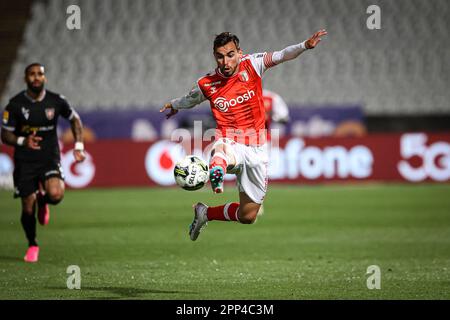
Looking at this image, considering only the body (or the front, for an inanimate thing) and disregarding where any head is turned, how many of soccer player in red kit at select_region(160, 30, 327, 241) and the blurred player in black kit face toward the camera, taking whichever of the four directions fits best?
2

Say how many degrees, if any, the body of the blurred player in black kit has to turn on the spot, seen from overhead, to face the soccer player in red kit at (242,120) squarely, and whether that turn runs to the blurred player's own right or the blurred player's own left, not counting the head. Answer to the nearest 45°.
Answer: approximately 45° to the blurred player's own left

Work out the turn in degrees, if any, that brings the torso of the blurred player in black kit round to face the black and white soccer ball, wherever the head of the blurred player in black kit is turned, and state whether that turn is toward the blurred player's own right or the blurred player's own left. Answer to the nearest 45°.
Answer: approximately 45° to the blurred player's own left

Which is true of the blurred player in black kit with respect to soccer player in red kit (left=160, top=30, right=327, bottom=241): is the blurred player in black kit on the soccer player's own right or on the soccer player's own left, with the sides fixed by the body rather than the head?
on the soccer player's own right

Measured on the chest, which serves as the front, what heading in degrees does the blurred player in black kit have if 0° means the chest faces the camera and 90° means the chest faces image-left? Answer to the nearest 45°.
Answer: approximately 0°
